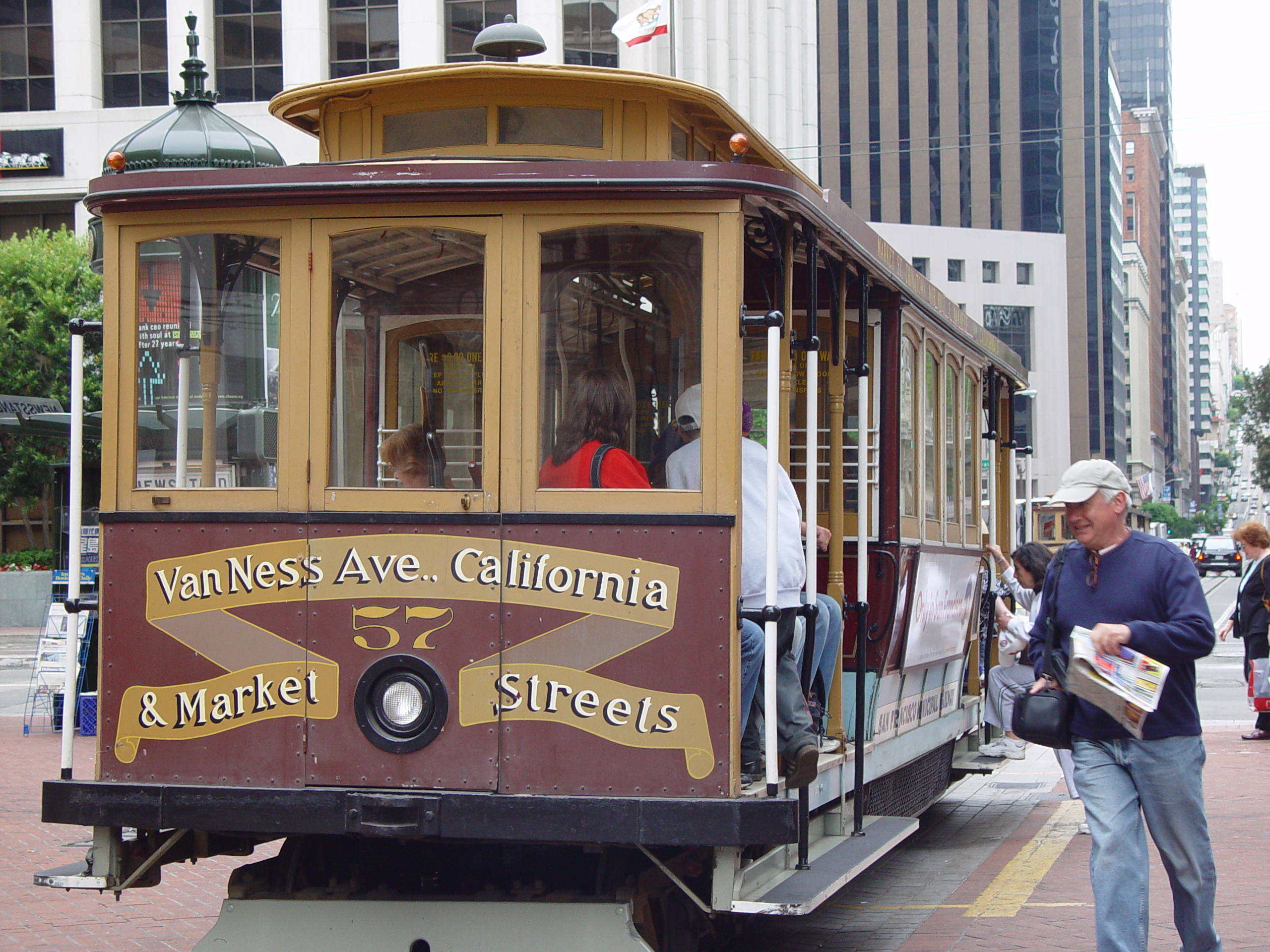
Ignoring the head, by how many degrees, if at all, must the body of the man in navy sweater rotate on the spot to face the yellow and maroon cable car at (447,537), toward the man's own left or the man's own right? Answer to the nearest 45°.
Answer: approximately 45° to the man's own right

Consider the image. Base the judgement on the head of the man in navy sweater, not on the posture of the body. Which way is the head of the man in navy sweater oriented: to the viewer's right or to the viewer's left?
to the viewer's left

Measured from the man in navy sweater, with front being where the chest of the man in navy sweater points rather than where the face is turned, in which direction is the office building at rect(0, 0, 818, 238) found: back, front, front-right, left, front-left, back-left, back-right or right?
right

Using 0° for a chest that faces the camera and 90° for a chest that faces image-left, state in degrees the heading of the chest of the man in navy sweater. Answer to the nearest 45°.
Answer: approximately 45°

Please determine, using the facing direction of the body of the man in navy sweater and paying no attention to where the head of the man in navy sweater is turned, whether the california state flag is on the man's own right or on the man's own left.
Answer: on the man's own right

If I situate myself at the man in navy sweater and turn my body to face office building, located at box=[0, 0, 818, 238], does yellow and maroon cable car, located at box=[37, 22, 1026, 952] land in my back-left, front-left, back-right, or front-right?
front-left

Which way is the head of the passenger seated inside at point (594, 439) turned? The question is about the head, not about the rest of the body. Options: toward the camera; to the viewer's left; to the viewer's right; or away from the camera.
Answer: away from the camera

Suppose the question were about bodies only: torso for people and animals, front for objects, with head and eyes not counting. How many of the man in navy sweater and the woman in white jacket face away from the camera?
0

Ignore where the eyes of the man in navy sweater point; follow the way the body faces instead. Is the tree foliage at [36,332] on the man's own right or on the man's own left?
on the man's own right

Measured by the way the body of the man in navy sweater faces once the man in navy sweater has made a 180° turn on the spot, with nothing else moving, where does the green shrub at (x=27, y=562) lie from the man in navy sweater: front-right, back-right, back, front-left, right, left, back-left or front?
left
